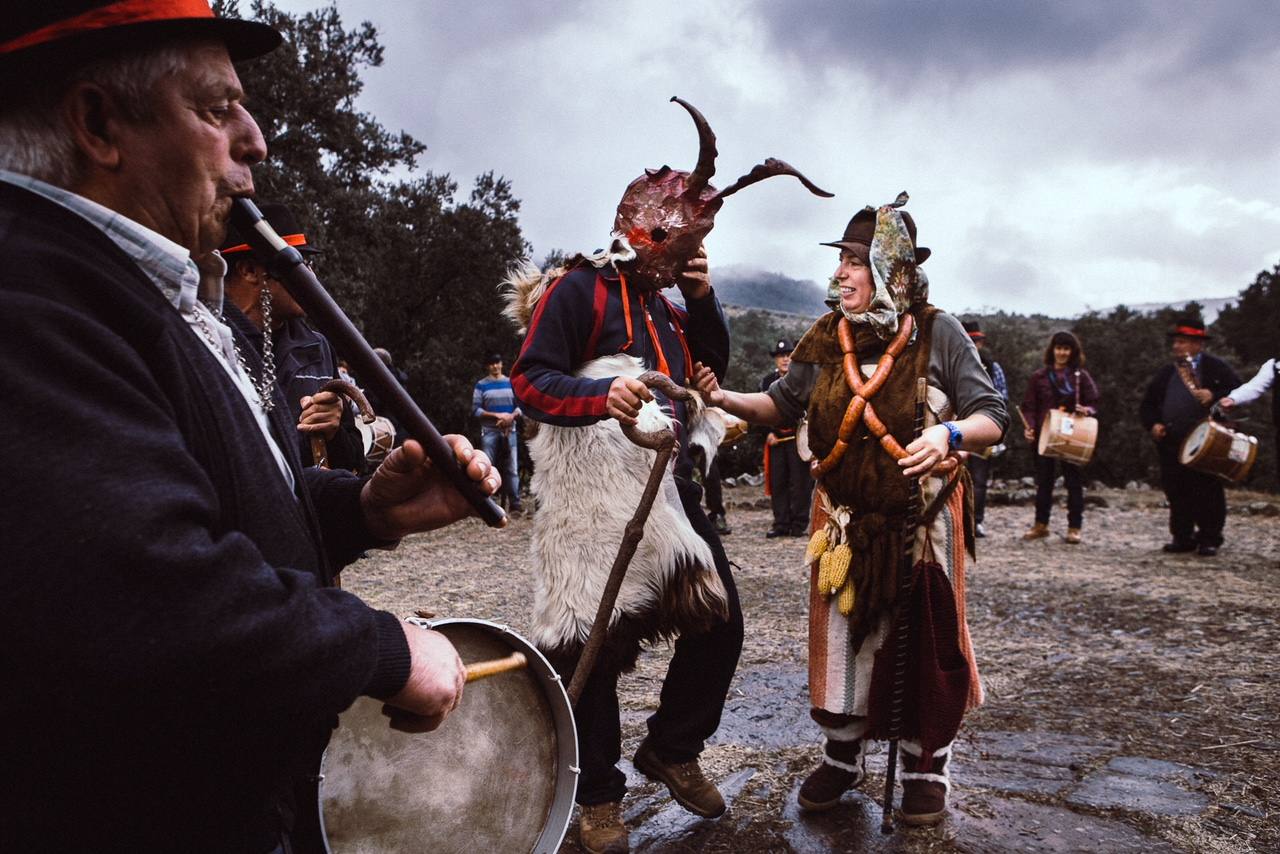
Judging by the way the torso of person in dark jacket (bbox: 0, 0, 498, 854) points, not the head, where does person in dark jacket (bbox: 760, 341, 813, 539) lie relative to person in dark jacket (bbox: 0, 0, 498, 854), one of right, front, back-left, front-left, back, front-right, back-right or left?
front-left

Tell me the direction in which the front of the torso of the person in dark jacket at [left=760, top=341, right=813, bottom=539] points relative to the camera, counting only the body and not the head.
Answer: toward the camera

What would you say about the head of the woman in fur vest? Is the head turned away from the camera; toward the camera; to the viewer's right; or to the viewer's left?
to the viewer's left

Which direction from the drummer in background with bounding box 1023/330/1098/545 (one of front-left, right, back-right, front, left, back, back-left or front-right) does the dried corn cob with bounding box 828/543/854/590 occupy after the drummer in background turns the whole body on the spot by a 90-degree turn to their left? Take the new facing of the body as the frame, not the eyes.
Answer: right

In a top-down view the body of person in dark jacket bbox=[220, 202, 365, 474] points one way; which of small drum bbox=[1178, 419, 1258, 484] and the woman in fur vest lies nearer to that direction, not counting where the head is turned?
the woman in fur vest

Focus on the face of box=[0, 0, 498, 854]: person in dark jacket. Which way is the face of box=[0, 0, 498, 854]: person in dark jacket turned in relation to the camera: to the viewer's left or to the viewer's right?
to the viewer's right

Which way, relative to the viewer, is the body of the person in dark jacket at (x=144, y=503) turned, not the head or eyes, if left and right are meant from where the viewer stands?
facing to the right of the viewer

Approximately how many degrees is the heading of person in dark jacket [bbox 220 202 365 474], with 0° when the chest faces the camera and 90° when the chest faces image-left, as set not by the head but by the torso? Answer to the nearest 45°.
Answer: approximately 315°

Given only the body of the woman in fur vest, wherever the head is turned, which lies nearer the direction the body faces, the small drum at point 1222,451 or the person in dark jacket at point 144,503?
the person in dark jacket

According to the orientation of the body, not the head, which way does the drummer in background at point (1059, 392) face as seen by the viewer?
toward the camera

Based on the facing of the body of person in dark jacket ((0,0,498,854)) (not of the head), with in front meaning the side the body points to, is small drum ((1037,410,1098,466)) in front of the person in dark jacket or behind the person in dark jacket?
in front

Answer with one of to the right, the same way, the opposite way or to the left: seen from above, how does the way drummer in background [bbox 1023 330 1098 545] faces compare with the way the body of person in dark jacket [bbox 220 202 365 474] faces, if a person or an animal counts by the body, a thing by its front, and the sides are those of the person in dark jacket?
to the right

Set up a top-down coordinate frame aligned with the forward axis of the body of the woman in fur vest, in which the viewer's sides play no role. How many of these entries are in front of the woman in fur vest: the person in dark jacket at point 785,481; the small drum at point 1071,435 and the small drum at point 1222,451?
0

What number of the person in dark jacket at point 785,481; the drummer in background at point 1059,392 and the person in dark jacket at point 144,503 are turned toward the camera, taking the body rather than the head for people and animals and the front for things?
2

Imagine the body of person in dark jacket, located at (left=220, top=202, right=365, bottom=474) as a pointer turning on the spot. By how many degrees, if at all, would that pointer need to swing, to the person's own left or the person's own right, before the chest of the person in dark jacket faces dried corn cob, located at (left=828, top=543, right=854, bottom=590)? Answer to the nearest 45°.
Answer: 0° — they already face it

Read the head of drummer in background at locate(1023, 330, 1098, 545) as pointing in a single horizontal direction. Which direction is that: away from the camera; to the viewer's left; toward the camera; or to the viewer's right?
toward the camera
